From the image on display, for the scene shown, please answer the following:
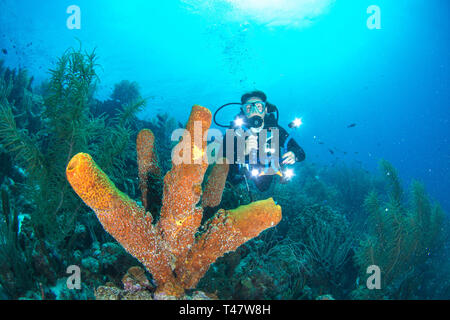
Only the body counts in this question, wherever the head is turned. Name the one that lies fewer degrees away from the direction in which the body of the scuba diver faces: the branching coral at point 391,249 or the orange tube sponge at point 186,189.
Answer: the orange tube sponge

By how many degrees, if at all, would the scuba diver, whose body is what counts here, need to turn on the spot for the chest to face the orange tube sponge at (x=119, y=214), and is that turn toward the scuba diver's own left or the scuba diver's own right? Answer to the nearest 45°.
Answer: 0° — they already face it

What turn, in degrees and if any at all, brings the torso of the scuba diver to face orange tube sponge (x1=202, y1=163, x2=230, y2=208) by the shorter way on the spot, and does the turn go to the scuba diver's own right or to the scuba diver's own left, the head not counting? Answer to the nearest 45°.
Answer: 0° — they already face it

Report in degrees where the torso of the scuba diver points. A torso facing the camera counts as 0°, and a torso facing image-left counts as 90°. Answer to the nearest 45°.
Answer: approximately 0°
